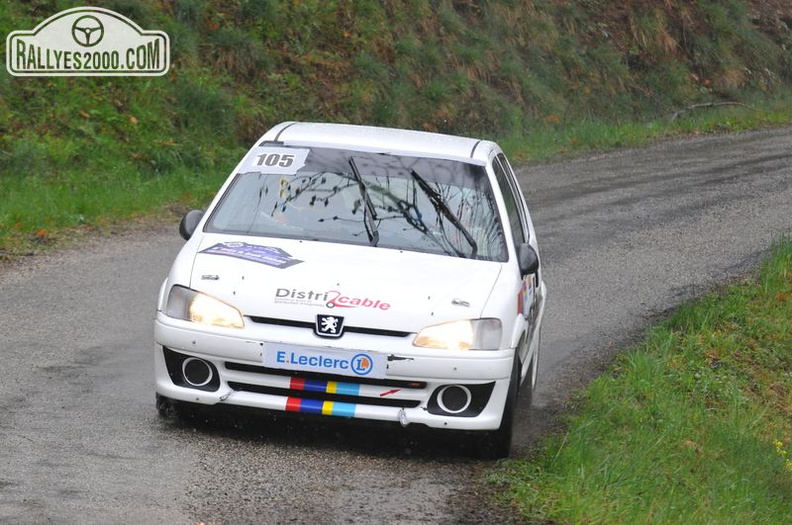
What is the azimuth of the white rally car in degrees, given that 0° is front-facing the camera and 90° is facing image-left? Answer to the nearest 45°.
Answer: approximately 0°
